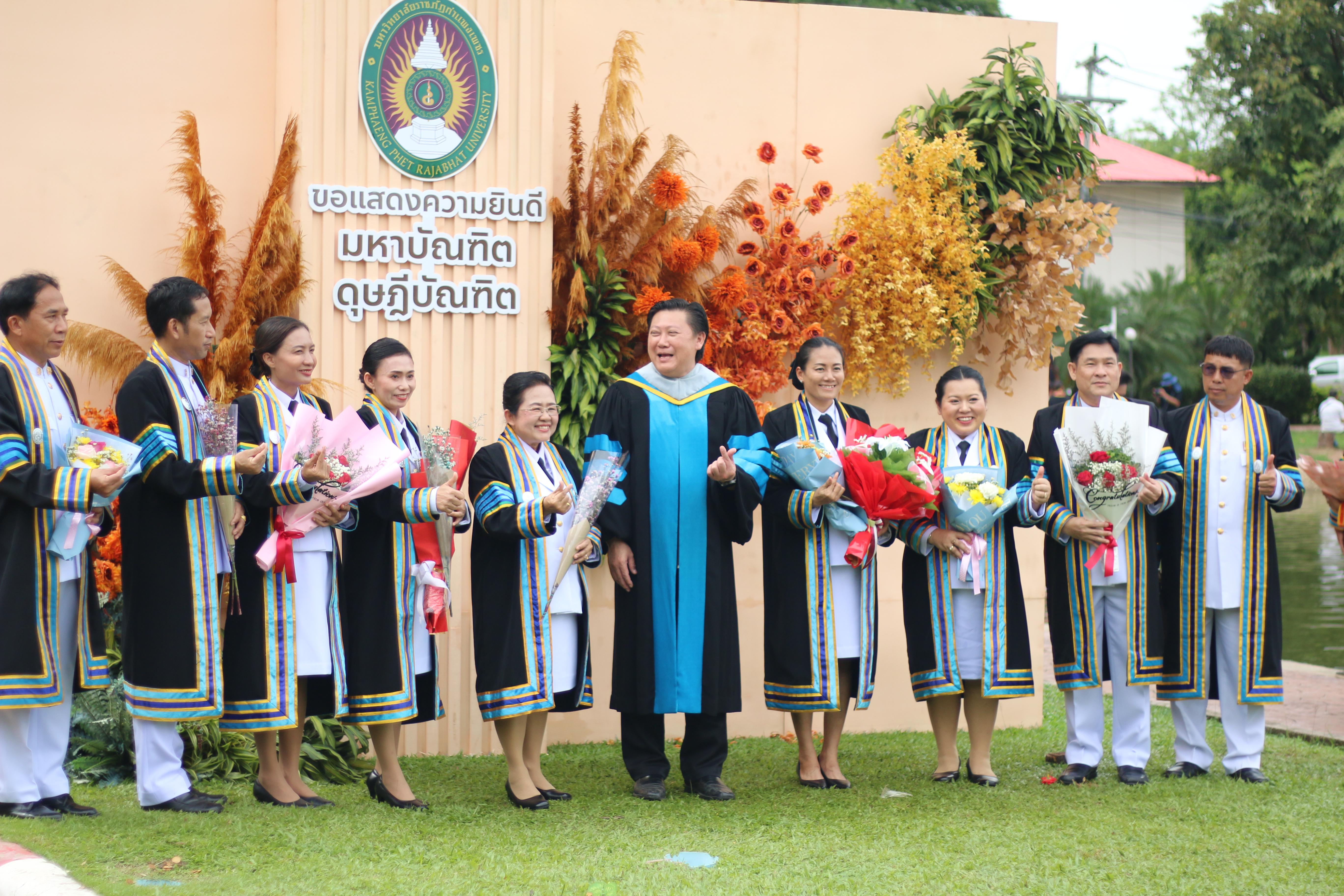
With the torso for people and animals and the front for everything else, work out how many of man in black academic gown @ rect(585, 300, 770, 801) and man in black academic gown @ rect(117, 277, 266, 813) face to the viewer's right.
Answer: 1

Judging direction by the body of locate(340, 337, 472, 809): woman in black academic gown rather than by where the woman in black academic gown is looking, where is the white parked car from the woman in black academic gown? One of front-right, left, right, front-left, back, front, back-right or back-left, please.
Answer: left

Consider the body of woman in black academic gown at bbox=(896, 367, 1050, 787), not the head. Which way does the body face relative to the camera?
toward the camera

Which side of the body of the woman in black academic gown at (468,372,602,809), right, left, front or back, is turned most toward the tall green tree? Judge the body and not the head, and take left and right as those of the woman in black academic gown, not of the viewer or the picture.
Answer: left

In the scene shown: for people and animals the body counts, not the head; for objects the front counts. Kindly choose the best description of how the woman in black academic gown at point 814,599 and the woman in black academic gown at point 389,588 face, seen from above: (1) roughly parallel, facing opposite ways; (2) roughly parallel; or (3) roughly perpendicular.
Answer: roughly parallel

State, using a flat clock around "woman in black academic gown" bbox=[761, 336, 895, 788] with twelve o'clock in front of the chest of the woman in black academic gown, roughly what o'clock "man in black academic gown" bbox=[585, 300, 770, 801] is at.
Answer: The man in black academic gown is roughly at 4 o'clock from the woman in black academic gown.

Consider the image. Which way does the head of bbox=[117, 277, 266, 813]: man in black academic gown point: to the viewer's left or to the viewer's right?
to the viewer's right

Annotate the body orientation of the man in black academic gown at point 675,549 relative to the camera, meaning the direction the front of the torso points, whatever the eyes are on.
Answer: toward the camera

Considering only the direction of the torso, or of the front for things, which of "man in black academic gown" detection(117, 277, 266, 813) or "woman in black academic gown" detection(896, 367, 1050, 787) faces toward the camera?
the woman in black academic gown

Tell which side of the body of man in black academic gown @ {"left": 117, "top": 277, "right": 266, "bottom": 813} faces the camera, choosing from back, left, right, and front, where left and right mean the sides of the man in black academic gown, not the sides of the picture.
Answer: right

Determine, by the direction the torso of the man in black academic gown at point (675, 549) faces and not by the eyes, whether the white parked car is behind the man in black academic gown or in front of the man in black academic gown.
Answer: behind

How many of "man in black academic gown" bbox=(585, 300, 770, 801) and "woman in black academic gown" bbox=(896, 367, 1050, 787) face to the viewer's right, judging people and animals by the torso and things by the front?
0

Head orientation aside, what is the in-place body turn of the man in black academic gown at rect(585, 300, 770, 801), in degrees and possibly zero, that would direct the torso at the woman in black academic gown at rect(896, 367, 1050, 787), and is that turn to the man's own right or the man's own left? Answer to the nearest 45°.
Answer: approximately 90° to the man's own left

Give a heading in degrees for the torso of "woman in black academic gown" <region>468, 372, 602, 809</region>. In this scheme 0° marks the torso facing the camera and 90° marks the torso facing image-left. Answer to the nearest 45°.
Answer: approximately 315°

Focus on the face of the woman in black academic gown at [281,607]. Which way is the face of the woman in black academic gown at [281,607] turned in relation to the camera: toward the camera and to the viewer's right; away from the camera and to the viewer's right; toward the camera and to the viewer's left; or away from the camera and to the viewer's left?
toward the camera and to the viewer's right

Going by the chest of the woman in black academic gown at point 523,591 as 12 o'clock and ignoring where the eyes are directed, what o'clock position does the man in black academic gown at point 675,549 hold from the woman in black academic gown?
The man in black academic gown is roughly at 10 o'clock from the woman in black academic gown.
